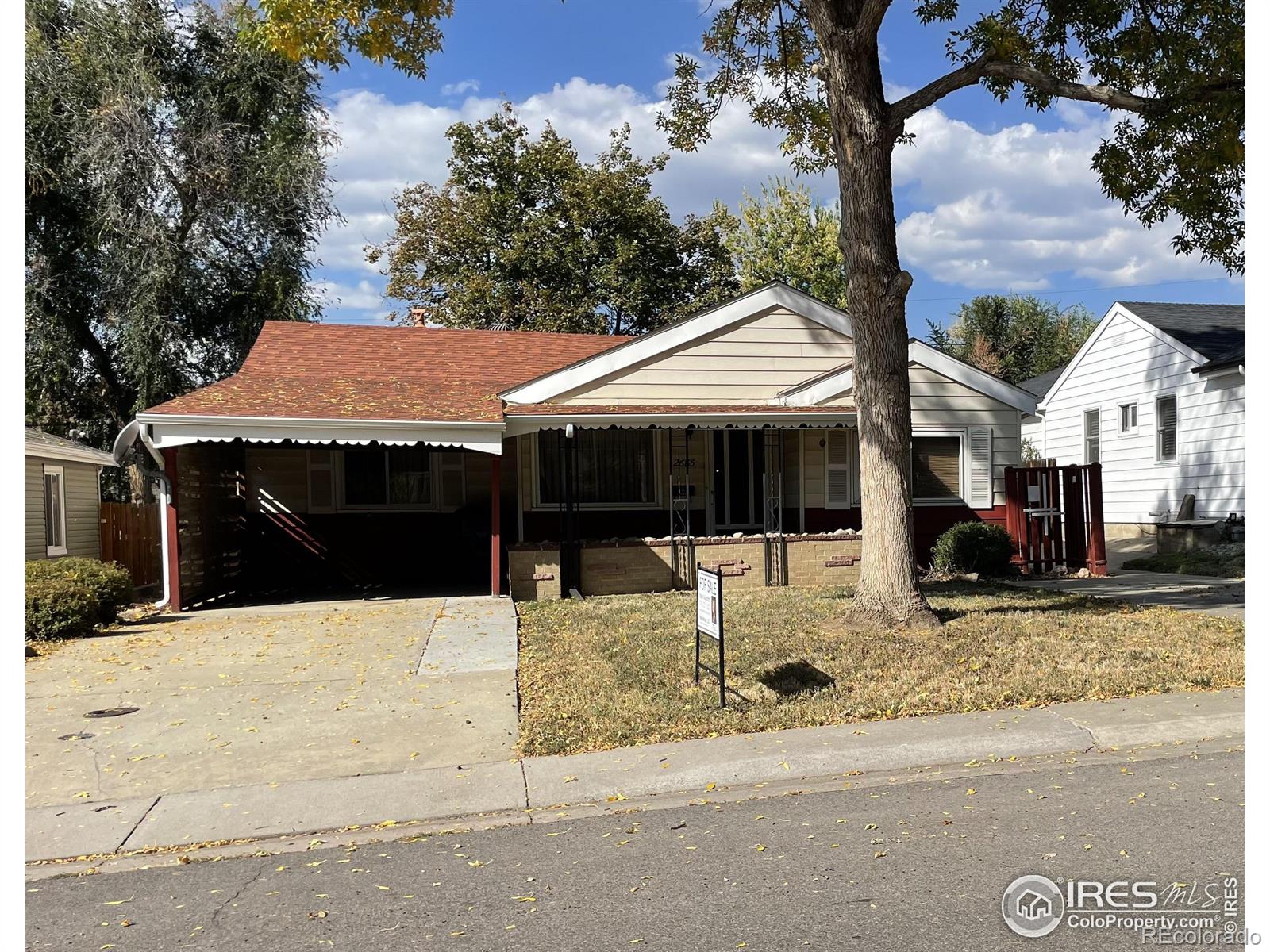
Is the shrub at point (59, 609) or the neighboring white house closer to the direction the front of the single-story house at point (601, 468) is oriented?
the shrub

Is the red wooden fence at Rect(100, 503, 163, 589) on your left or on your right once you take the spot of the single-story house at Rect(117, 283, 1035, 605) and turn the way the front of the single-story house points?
on your right

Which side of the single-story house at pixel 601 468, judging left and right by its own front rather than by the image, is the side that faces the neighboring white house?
left

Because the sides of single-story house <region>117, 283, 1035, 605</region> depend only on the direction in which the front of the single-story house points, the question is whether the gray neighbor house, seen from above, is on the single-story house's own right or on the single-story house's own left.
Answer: on the single-story house's own right

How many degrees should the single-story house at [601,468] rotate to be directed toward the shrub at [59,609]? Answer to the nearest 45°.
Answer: approximately 45° to its right

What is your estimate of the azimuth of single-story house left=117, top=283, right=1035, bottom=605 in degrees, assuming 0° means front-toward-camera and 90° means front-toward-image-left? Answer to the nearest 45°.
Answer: approximately 0°

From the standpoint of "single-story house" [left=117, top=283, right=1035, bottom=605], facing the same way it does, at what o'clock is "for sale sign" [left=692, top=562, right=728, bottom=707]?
The for sale sign is roughly at 12 o'clock from the single-story house.

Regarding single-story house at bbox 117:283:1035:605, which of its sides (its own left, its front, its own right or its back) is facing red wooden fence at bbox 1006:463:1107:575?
left

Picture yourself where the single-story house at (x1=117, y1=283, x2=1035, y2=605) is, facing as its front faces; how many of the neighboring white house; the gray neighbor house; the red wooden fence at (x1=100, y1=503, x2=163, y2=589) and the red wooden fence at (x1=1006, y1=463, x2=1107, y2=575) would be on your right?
2
